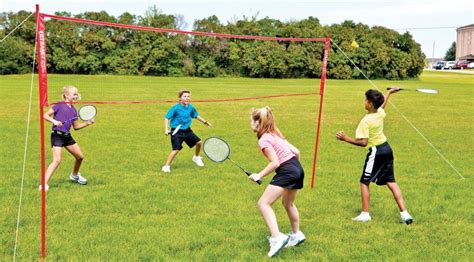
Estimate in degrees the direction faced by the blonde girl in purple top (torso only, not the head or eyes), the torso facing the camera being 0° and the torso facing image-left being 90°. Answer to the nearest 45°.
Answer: approximately 315°

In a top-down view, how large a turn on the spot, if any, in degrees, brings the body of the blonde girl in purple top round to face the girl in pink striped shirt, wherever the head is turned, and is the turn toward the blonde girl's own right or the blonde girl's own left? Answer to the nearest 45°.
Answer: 0° — they already face them

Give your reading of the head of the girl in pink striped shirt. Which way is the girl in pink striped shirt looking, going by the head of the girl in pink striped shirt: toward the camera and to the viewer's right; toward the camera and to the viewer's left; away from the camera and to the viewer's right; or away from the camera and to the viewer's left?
away from the camera and to the viewer's left
